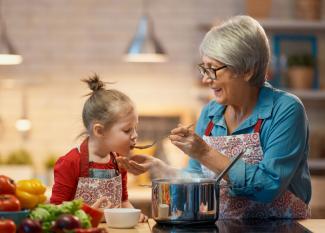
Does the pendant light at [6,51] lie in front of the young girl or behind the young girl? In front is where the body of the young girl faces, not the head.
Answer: behind

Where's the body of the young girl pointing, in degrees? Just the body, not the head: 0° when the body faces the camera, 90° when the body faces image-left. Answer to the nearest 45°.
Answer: approximately 315°

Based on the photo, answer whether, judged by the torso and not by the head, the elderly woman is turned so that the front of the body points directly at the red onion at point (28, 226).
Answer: yes

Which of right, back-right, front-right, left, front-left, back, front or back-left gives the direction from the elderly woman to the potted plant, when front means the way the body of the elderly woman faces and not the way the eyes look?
back-right

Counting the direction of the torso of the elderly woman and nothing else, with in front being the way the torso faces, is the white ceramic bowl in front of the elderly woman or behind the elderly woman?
in front

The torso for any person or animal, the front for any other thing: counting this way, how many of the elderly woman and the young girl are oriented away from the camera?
0

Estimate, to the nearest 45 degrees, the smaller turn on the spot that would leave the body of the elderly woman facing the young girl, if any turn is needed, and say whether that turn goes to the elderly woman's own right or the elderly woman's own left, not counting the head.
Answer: approximately 45° to the elderly woman's own right

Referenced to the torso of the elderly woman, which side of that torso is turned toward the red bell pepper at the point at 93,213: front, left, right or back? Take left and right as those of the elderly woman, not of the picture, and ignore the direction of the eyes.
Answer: front

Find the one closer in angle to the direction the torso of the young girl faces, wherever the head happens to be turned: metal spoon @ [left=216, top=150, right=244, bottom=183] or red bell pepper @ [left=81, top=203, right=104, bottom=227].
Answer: the metal spoon
